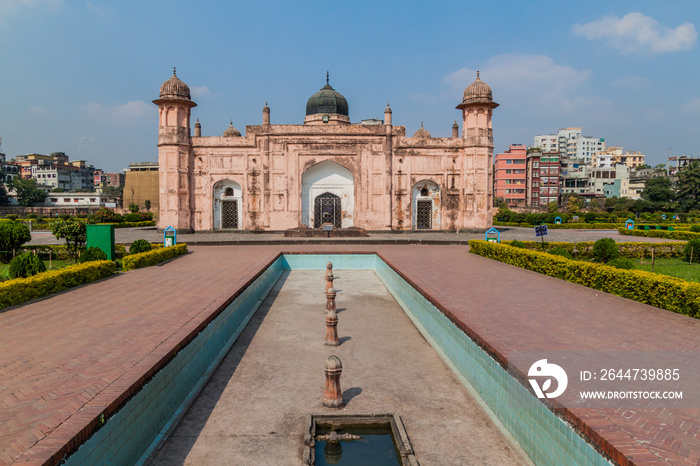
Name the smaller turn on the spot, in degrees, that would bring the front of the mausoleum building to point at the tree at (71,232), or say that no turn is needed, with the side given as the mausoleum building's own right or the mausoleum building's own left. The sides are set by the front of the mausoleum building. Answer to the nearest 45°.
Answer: approximately 45° to the mausoleum building's own right

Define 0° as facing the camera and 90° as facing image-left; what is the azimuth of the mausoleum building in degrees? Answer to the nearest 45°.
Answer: approximately 0°

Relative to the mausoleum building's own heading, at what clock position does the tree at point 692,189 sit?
The tree is roughly at 8 o'clock from the mausoleum building.

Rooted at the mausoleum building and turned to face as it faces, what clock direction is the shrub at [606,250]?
The shrub is roughly at 11 o'clock from the mausoleum building.

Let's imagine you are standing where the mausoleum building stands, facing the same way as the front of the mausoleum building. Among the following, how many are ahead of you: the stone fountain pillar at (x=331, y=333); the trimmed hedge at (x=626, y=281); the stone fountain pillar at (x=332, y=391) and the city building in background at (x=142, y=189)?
3

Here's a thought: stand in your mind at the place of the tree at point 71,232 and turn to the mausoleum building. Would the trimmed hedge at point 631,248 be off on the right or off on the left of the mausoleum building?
right

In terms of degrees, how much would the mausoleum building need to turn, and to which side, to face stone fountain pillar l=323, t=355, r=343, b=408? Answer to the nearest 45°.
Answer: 0° — it already faces it

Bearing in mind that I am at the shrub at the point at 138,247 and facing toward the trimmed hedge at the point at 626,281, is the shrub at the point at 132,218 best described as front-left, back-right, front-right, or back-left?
back-left
